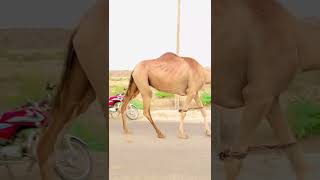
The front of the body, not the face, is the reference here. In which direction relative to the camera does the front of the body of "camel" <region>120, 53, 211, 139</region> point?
to the viewer's right
